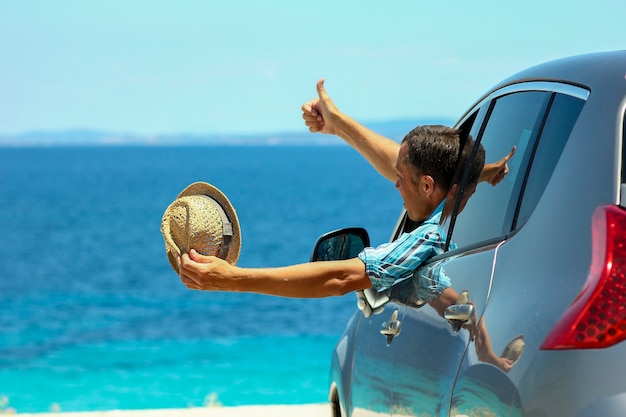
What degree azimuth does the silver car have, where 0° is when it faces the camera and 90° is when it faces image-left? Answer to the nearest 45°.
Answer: approximately 135°
